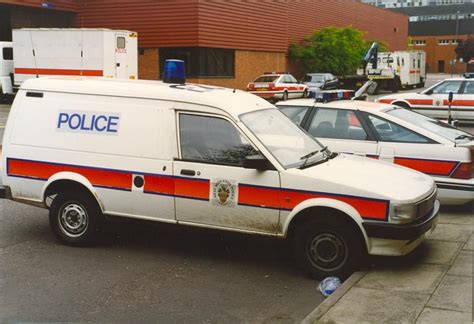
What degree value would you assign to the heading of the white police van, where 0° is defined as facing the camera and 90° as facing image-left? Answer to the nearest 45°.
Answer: approximately 315°

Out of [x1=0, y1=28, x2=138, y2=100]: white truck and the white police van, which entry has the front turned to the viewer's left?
the white truck

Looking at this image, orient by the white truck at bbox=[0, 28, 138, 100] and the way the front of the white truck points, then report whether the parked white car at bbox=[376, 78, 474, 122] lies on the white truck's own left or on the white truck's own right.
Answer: on the white truck's own left

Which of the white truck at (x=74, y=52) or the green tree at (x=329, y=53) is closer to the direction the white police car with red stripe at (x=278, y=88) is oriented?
the green tree

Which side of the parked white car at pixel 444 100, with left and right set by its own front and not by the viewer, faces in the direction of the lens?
left

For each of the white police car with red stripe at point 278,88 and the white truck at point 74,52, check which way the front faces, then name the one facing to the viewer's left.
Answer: the white truck

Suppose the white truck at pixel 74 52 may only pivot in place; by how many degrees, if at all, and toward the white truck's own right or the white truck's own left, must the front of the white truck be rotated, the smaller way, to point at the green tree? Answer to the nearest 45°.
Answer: approximately 135° to the white truck's own right

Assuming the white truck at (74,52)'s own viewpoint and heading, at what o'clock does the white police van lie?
The white police van is roughly at 9 o'clock from the white truck.

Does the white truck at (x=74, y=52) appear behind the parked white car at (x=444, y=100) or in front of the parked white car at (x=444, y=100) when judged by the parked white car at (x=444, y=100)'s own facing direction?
in front

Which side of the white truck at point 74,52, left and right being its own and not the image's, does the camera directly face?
left

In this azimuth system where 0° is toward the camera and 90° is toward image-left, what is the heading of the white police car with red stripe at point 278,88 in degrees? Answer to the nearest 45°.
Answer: approximately 225°

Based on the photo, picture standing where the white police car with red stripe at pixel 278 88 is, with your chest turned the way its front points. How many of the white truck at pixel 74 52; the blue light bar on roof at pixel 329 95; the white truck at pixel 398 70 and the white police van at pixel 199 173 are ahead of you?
1
